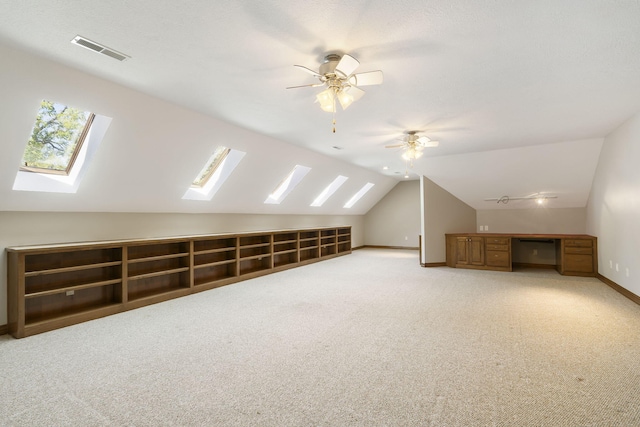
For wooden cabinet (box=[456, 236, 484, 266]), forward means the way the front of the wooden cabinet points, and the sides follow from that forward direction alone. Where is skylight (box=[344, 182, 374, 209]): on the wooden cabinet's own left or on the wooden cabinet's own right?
on the wooden cabinet's own right

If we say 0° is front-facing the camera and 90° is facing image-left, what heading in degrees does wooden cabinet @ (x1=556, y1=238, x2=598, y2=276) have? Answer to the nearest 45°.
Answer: approximately 0°

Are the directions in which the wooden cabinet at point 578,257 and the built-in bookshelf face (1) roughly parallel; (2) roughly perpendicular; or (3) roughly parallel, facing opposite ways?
roughly perpendicular

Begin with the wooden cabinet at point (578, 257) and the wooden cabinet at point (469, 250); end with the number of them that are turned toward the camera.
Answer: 2

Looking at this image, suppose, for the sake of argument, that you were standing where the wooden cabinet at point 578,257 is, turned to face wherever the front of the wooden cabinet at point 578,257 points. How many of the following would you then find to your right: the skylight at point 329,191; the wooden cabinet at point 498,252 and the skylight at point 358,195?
3

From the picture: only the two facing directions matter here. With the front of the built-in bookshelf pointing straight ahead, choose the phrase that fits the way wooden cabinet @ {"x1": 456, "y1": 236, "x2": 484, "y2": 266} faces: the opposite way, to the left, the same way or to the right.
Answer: to the right

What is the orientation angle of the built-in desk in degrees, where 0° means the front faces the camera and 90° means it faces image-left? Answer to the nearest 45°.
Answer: approximately 0°

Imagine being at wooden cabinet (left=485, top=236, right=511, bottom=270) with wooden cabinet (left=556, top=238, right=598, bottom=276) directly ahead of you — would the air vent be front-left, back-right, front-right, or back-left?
back-right

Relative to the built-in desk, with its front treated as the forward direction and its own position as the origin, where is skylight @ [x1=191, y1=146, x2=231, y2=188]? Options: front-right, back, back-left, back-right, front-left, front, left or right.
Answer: front-right

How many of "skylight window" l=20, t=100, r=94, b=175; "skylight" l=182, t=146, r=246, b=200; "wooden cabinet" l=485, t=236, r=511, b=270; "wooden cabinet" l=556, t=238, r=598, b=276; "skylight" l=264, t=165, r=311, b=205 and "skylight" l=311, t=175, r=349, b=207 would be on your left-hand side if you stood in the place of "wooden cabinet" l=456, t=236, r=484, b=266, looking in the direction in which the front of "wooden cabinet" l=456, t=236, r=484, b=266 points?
2
